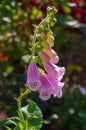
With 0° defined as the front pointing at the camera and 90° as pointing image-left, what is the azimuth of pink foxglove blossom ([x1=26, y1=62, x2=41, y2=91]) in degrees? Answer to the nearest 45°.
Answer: approximately 0°

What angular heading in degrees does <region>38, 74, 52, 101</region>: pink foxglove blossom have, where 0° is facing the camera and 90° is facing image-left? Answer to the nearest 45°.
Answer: approximately 0°

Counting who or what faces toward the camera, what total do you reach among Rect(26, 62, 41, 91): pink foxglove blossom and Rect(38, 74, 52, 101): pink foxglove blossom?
2
